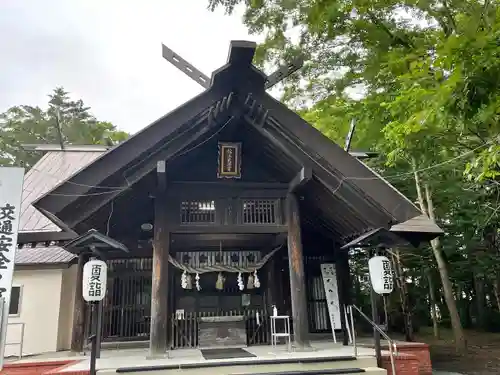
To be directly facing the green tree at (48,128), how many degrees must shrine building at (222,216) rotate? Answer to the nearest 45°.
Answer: approximately 135° to its right

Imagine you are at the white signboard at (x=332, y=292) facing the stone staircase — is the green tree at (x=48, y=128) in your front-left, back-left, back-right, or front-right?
back-right

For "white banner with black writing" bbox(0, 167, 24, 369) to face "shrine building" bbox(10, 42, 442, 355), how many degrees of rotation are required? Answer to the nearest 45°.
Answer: approximately 90° to its left

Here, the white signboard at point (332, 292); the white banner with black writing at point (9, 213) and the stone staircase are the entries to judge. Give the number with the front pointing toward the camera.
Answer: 3

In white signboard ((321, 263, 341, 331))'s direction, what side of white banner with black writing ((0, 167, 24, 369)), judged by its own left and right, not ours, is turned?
left

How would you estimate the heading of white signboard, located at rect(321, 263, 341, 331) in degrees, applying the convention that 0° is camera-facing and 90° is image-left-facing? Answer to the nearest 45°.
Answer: approximately 0°

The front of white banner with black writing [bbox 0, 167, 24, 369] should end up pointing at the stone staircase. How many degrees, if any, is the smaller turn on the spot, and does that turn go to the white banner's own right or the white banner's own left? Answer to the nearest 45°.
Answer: approximately 90° to the white banner's own left

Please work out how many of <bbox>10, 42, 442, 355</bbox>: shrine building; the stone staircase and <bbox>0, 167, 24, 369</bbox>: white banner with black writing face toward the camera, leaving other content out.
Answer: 3

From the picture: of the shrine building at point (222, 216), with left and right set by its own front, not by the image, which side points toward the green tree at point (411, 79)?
left
